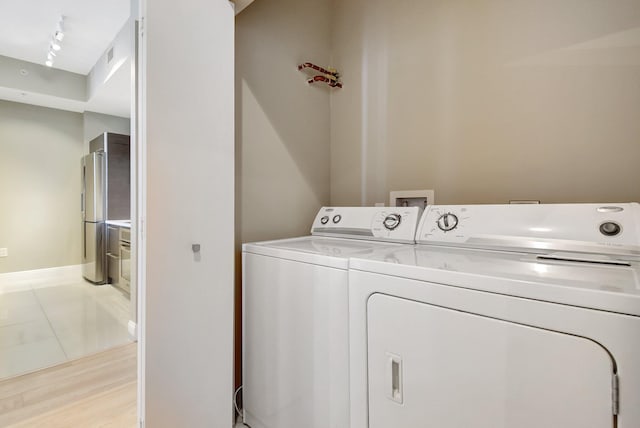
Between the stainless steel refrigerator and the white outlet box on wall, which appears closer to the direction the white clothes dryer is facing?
the stainless steel refrigerator

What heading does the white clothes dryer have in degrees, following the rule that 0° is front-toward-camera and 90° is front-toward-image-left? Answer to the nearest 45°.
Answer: approximately 45°

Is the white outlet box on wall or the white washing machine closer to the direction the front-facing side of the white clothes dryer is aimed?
the white washing machine

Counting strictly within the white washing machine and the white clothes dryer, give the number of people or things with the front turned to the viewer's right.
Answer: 0

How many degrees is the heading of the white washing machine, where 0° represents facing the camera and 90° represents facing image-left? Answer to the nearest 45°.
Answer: approximately 45°

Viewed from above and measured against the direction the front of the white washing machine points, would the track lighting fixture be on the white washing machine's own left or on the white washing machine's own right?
on the white washing machine's own right

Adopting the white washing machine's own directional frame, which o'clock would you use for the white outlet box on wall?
The white outlet box on wall is roughly at 6 o'clock from the white washing machine.

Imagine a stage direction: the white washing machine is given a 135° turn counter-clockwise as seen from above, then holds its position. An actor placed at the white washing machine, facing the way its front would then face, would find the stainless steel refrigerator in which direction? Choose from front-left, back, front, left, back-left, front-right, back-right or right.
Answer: back-left

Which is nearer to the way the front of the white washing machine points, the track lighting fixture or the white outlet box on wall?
the track lighting fixture
